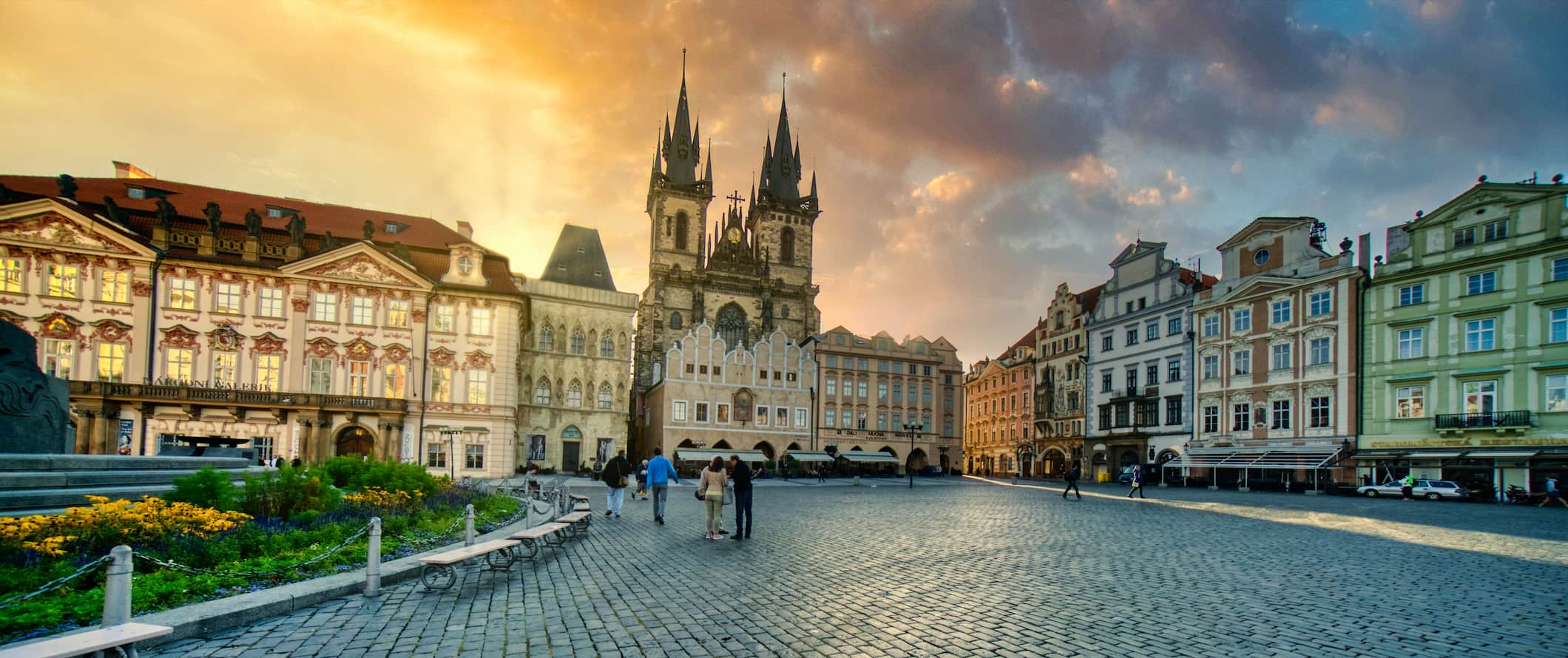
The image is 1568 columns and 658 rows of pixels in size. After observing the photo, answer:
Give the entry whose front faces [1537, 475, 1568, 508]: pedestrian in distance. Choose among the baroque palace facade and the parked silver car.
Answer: the baroque palace facade

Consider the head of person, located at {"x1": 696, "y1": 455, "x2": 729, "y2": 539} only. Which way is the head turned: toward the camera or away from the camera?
away from the camera

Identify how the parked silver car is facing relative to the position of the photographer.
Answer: facing to the left of the viewer

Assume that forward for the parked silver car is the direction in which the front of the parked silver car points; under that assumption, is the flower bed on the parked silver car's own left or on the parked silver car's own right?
on the parked silver car's own left

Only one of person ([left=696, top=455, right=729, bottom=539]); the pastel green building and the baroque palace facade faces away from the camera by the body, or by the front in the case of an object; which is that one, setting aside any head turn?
the person

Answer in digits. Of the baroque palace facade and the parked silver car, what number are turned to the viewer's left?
1

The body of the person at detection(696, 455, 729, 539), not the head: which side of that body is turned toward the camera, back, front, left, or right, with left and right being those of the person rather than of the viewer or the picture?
back

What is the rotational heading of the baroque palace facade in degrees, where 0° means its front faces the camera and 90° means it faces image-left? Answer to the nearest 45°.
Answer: approximately 315°

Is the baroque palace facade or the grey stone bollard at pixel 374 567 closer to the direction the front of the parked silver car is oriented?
the baroque palace facade

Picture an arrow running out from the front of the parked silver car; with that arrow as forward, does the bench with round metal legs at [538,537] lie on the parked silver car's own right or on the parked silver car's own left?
on the parked silver car's own left

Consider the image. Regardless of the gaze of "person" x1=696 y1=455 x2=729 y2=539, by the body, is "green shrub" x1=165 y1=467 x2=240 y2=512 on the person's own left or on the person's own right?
on the person's own left
